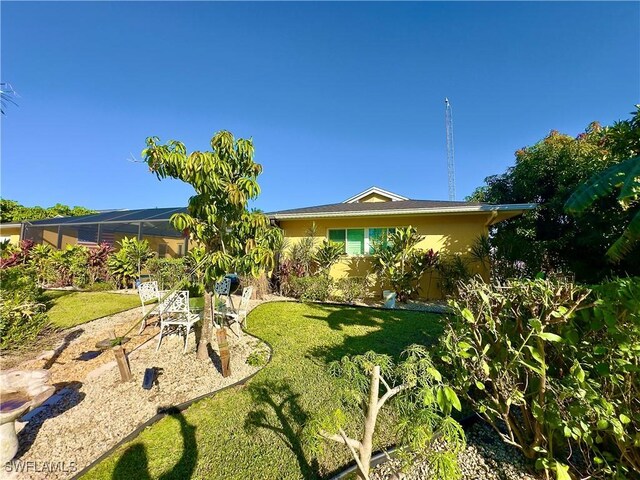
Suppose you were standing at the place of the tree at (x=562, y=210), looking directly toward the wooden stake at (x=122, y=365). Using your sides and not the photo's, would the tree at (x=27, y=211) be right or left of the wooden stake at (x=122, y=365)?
right

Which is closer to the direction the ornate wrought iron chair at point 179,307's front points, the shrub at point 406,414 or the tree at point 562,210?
the tree

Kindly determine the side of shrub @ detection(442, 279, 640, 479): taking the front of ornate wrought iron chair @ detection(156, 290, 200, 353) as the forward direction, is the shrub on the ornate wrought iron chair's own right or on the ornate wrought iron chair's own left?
on the ornate wrought iron chair's own right

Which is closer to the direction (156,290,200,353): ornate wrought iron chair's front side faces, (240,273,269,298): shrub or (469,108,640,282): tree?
the shrub

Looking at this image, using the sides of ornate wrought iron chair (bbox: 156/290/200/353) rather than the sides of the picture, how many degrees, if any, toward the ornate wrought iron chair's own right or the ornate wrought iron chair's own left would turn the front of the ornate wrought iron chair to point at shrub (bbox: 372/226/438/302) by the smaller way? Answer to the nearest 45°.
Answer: approximately 45° to the ornate wrought iron chair's own right

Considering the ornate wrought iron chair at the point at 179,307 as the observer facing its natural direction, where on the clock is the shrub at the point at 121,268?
The shrub is roughly at 10 o'clock from the ornate wrought iron chair.

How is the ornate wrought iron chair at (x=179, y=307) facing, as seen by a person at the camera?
facing away from the viewer and to the right of the viewer

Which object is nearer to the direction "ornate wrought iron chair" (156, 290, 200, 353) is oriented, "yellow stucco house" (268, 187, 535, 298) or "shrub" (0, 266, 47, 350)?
the yellow stucco house

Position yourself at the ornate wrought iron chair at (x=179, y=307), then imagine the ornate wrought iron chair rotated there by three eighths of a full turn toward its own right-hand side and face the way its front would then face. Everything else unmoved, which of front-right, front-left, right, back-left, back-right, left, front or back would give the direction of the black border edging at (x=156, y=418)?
front

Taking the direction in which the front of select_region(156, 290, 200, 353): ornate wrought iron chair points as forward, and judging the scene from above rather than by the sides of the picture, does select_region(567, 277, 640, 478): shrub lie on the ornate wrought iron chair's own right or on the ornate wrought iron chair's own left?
on the ornate wrought iron chair's own right

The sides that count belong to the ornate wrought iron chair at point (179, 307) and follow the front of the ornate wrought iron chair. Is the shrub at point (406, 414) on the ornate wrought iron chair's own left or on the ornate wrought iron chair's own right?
on the ornate wrought iron chair's own right

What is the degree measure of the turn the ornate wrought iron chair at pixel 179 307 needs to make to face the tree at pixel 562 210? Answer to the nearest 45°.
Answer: approximately 45° to its right

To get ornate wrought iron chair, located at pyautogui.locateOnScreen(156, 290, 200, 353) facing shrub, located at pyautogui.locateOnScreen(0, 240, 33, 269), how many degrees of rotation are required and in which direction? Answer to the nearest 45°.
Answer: approximately 90° to its left

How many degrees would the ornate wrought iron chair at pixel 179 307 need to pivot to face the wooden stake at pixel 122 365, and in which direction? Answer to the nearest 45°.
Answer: approximately 180°
